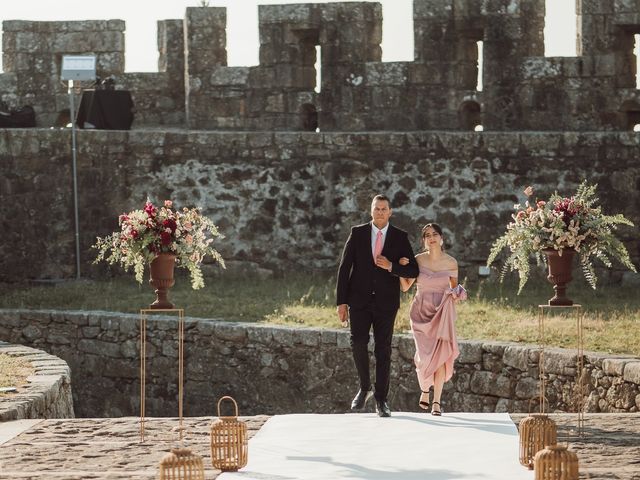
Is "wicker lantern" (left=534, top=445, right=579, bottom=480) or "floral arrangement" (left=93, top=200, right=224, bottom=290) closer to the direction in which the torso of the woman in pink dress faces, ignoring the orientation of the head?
the wicker lantern

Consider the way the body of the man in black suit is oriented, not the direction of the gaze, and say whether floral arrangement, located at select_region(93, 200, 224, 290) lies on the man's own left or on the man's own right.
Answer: on the man's own right

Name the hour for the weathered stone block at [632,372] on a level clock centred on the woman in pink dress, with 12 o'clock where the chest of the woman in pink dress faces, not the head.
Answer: The weathered stone block is roughly at 8 o'clock from the woman in pink dress.

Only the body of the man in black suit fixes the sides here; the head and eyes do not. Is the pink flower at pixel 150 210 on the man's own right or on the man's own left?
on the man's own right

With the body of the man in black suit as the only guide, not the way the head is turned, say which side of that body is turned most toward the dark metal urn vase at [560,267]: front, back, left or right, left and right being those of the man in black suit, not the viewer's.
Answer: left

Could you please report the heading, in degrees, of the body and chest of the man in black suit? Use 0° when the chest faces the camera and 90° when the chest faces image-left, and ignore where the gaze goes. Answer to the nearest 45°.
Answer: approximately 0°

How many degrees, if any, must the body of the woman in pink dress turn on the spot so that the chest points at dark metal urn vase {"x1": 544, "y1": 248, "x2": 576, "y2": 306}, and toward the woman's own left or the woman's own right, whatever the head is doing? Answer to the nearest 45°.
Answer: approximately 45° to the woman's own left

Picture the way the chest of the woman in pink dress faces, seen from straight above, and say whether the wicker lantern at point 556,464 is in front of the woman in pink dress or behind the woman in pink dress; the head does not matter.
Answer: in front

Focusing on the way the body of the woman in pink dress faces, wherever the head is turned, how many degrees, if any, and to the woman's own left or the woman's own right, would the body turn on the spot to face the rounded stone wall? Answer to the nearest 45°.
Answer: approximately 90° to the woman's own right

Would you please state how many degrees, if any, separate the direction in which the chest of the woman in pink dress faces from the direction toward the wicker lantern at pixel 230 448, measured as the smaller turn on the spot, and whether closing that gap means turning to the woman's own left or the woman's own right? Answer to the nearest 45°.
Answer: approximately 45° to the woman's own right

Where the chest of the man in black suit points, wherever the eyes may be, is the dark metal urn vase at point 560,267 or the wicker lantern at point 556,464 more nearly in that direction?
the wicker lantern
